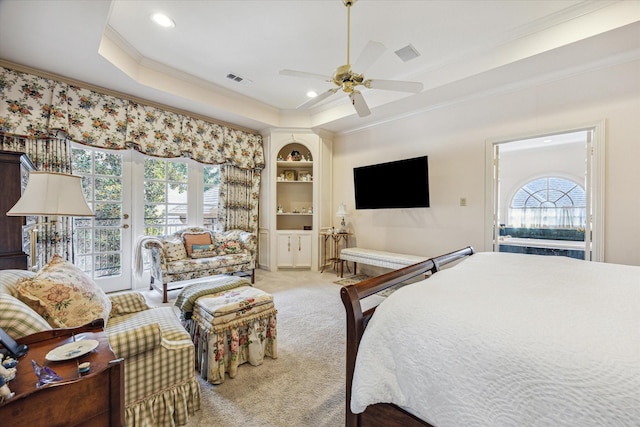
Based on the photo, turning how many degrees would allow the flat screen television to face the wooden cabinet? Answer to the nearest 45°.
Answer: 0° — it already faces it

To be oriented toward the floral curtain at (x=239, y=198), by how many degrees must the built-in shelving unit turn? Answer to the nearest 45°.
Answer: approximately 90° to its right

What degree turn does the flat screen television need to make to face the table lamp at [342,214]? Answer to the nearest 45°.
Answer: approximately 90° to its right

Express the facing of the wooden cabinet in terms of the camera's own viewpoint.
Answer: facing to the right of the viewer

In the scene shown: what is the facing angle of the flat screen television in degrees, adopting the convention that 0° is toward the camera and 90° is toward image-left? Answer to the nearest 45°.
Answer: approximately 45°

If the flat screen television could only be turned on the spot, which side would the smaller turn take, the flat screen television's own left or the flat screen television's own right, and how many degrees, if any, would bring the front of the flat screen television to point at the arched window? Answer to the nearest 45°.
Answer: approximately 180°

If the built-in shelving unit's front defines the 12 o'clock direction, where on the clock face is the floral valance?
The floral valance is roughly at 2 o'clock from the built-in shelving unit.

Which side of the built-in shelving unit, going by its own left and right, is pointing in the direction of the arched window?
left

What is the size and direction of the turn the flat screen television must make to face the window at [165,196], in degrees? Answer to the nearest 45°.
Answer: approximately 45° to its right

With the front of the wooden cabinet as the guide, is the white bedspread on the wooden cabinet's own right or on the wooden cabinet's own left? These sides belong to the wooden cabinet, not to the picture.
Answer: on the wooden cabinet's own right

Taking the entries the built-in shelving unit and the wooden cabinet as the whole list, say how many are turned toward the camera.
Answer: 1

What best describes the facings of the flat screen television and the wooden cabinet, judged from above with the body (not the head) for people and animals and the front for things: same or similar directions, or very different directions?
very different directions

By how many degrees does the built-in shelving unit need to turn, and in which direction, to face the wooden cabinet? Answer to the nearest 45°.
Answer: approximately 45° to its right
